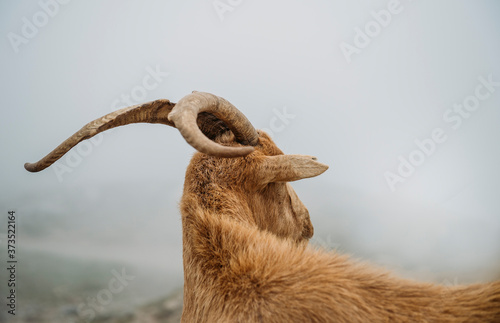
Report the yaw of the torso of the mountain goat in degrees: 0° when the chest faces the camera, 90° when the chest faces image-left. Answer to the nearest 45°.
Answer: approximately 90°
